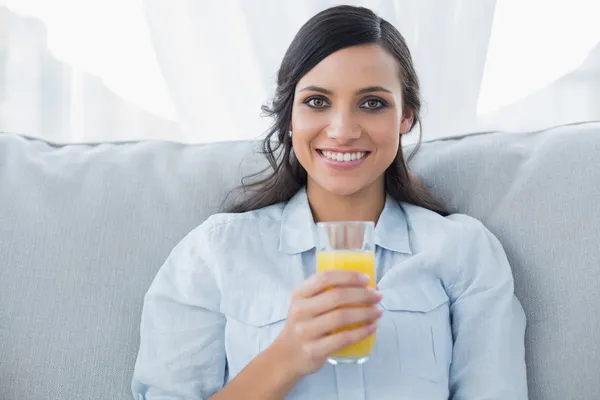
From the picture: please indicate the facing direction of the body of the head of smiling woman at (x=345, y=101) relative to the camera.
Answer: toward the camera

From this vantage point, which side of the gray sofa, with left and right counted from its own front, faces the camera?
front

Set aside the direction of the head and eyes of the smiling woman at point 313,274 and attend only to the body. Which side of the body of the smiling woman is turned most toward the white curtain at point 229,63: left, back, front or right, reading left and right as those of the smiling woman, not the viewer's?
back

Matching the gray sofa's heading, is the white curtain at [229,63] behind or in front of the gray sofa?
behind

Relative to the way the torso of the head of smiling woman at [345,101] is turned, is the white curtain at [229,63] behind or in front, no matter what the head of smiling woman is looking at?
behind

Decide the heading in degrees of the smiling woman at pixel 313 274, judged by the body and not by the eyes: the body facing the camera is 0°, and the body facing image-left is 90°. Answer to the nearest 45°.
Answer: approximately 0°
